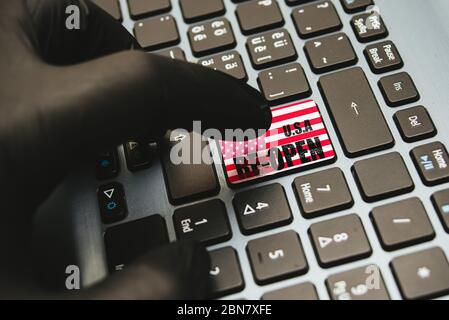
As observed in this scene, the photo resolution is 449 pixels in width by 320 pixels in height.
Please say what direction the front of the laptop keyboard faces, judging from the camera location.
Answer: facing to the left of the viewer
